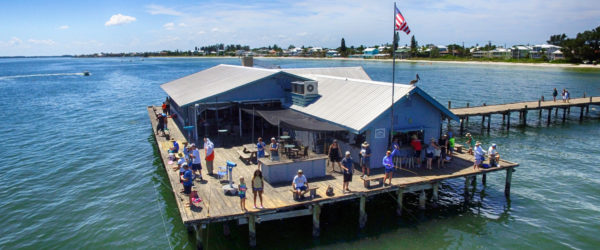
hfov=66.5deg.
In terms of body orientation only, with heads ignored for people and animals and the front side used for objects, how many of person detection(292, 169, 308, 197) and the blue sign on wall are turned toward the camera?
2

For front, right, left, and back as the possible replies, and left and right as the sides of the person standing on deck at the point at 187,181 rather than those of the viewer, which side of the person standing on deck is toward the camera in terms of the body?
left

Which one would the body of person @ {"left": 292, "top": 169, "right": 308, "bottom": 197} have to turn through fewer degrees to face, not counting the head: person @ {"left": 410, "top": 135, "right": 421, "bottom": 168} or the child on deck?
the child on deck

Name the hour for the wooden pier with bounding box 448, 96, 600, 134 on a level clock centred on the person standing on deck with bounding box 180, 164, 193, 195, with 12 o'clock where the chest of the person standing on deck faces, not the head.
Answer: The wooden pier is roughly at 5 o'clock from the person standing on deck.

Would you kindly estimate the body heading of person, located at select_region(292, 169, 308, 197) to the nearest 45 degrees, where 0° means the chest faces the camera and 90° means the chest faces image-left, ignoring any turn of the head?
approximately 0°

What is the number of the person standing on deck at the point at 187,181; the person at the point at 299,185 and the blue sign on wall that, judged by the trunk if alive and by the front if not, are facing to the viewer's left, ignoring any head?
1

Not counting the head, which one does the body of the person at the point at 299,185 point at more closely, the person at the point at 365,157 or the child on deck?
the child on deck

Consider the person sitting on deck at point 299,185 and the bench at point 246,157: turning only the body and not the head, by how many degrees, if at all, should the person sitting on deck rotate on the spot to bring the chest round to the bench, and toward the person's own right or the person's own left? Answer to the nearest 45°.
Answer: approximately 135° to the person's own right

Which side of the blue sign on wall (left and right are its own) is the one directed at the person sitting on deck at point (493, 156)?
left

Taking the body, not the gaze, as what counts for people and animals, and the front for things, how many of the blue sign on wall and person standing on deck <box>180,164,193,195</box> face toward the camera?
1
